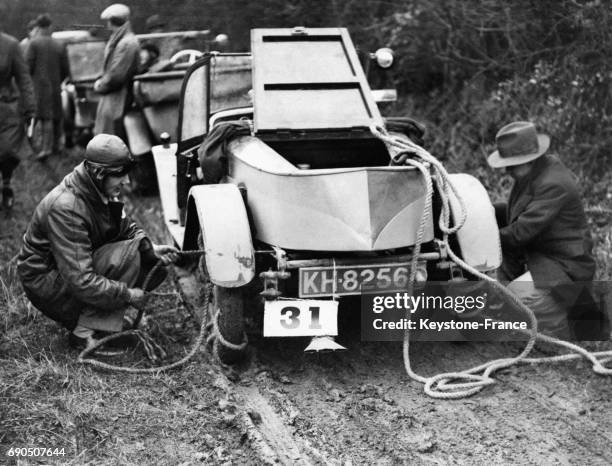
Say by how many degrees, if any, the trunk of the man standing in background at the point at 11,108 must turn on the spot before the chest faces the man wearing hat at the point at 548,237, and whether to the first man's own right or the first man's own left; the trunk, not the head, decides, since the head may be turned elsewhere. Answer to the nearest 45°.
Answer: approximately 135° to the first man's own right

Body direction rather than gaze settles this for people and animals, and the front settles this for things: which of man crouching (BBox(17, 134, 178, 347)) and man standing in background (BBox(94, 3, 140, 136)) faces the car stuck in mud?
the man crouching

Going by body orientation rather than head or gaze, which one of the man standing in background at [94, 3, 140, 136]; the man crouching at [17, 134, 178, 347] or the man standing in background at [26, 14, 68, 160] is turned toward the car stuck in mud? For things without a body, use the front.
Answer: the man crouching

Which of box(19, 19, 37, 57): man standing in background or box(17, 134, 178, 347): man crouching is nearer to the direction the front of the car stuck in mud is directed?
the man standing in background

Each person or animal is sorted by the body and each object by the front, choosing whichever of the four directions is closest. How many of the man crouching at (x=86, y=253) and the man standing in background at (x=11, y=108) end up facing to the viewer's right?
1

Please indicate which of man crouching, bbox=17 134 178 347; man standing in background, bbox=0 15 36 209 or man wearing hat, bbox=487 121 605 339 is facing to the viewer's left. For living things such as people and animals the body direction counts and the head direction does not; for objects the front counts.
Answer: the man wearing hat

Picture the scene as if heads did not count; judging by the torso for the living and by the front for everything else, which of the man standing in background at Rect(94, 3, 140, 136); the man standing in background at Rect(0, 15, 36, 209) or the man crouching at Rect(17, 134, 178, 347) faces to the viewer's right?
the man crouching

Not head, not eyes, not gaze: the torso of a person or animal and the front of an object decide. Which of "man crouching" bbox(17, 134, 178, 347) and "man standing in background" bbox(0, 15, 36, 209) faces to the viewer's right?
the man crouching

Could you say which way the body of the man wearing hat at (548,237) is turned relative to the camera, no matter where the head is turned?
to the viewer's left

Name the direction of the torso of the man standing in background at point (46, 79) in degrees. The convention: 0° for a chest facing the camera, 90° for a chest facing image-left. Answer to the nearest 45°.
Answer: approximately 180°
